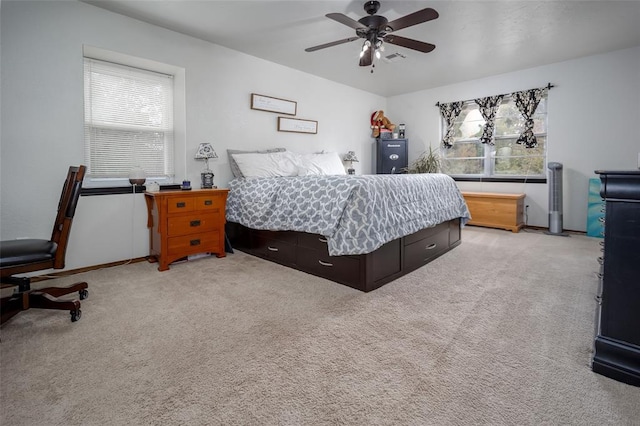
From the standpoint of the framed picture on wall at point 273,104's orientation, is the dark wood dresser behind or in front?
in front

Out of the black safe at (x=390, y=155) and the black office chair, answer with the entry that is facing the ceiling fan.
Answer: the black safe

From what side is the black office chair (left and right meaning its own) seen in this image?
left

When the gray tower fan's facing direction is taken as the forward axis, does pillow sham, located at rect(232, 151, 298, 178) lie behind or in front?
in front

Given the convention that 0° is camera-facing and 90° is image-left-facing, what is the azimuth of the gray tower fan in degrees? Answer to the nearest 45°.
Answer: approximately 45°

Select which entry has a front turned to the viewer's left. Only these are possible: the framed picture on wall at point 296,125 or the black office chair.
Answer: the black office chair

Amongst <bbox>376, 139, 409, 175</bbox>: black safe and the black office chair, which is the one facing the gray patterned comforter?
the black safe

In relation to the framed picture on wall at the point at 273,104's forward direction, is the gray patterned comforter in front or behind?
in front

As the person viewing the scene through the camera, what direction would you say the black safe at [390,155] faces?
facing the viewer

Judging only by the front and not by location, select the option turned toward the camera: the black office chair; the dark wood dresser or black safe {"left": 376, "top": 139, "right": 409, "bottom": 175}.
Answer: the black safe

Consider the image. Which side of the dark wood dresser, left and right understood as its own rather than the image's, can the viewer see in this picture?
left

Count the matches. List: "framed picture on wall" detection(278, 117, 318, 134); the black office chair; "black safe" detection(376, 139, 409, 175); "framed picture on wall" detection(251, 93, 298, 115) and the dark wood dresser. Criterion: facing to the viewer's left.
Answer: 2

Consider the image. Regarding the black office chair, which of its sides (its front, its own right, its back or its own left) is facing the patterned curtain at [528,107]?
back

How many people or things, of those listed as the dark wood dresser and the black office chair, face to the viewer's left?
2
